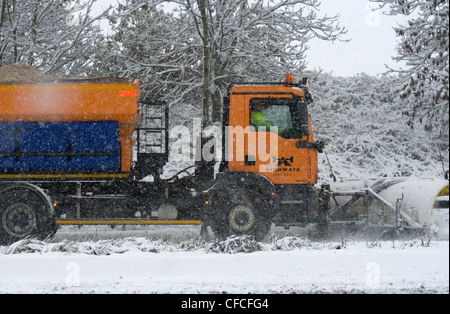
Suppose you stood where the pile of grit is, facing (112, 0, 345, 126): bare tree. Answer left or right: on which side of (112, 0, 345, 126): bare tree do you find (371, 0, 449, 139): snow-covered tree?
right

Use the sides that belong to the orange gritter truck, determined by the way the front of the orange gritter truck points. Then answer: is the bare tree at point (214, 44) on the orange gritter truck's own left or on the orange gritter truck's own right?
on the orange gritter truck's own left

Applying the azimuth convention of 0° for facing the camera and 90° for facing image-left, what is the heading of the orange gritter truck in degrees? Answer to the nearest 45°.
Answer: approximately 270°

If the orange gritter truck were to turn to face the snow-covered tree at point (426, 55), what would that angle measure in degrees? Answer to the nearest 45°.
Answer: approximately 45° to its left
